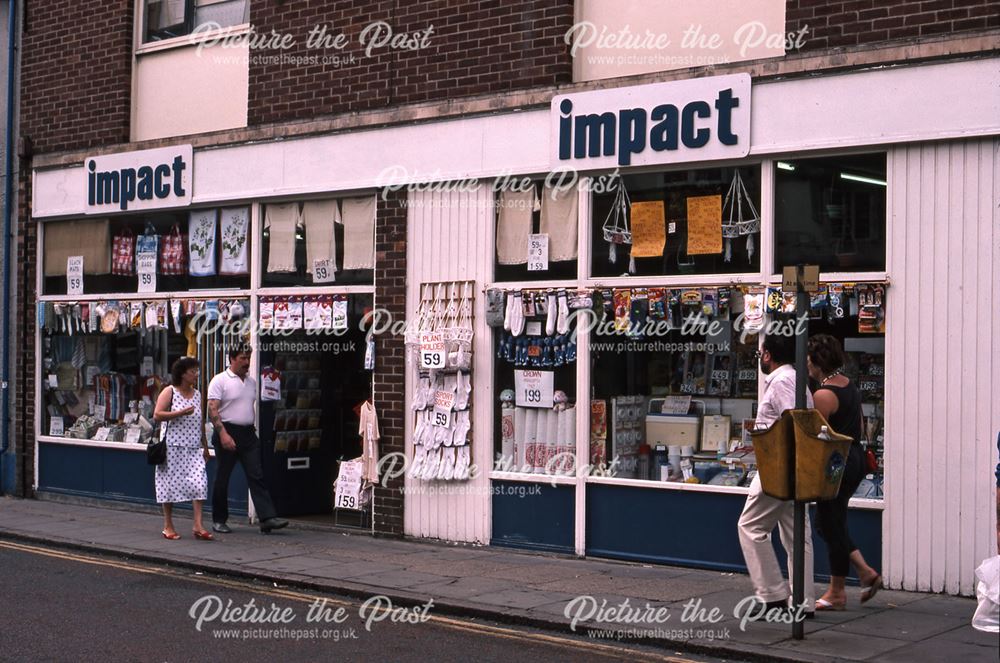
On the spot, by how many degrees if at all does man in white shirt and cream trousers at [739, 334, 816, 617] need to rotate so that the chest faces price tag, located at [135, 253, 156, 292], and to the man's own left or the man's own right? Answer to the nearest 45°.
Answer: approximately 45° to the man's own right

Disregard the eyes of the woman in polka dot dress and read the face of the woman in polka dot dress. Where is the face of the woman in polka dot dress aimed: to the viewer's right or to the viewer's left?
to the viewer's right

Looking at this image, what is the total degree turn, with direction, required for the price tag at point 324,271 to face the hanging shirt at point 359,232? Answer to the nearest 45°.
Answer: approximately 45° to its left

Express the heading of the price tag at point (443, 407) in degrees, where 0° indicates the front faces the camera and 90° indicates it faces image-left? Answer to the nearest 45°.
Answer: approximately 0°

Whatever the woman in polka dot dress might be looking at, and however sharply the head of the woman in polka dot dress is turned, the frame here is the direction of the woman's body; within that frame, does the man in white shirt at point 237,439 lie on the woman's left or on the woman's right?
on the woman's left

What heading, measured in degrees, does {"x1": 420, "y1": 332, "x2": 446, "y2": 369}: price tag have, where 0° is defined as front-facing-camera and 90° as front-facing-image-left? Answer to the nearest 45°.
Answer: approximately 0°

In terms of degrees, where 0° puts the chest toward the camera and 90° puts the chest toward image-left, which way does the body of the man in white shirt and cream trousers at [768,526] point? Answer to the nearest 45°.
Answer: approximately 90°

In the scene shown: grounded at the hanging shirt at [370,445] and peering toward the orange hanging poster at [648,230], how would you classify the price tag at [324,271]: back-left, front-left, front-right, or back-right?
back-left

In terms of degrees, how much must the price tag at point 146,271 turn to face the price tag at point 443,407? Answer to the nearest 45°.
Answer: approximately 45° to its left
